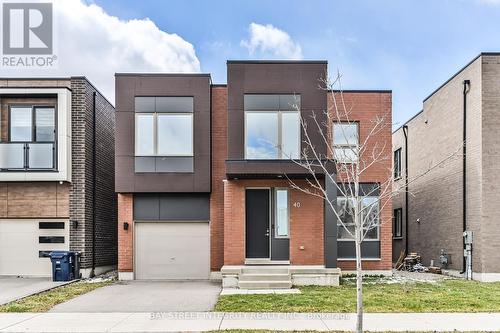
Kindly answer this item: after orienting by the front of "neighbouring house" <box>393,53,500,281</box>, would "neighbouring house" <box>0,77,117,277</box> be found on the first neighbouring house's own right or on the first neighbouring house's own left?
on the first neighbouring house's own right

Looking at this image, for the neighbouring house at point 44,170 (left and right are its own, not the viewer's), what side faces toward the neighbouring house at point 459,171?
left

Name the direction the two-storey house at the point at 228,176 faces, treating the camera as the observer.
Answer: facing the viewer

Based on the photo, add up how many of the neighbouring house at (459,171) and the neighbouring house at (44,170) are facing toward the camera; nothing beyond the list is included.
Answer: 2

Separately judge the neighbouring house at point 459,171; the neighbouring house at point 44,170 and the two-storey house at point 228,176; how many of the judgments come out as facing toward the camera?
3

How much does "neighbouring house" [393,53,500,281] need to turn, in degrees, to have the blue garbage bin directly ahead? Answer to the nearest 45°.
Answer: approximately 45° to its right

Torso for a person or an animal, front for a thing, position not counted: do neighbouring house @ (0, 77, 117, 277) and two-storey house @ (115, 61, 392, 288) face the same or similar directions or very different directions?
same or similar directions

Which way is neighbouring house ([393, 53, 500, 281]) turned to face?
toward the camera

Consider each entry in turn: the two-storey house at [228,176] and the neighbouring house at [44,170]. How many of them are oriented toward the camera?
2

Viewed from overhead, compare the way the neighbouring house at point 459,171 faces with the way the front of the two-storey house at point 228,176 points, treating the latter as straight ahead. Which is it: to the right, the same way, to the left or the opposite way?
the same way
